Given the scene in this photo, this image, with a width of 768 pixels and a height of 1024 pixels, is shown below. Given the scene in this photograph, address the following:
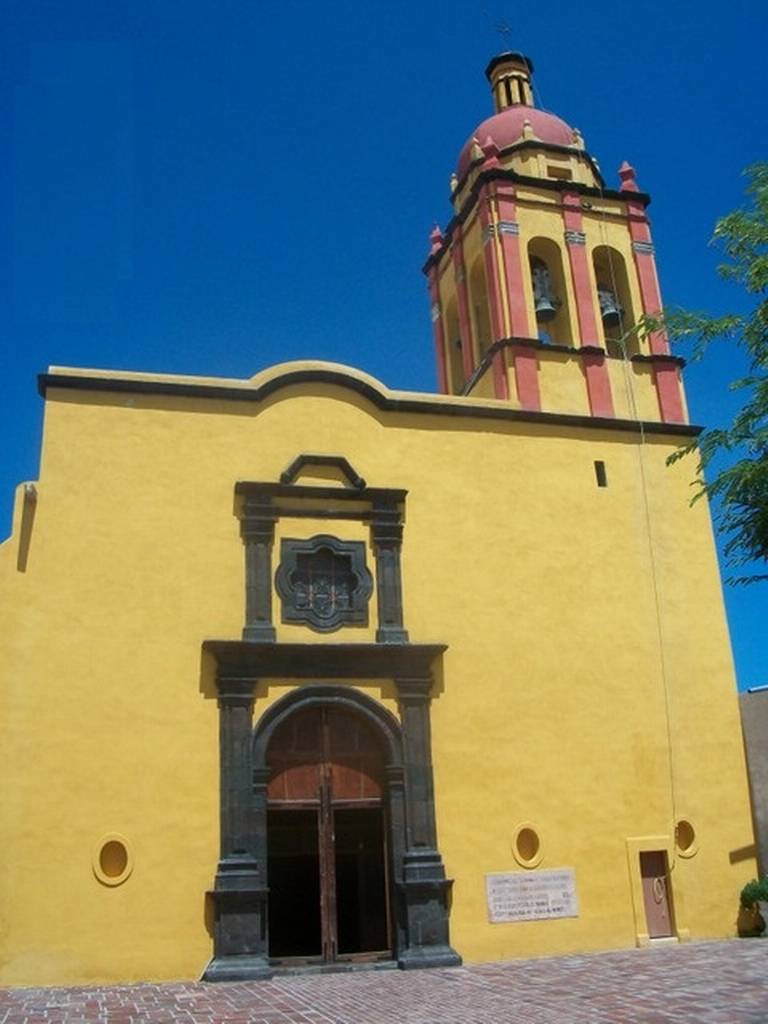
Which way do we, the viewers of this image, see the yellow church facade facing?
facing the viewer
